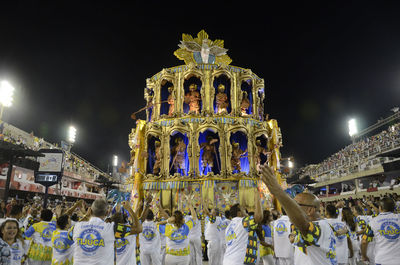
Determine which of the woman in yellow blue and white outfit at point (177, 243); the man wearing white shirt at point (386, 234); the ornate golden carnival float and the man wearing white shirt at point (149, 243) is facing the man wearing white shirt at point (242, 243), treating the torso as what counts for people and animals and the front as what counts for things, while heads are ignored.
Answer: the ornate golden carnival float

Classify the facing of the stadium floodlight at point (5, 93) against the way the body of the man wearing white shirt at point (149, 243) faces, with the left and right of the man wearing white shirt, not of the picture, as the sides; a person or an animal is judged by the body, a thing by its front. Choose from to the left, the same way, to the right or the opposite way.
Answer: to the right

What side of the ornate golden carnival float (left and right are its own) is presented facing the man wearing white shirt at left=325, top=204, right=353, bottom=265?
front

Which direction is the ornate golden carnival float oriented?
toward the camera

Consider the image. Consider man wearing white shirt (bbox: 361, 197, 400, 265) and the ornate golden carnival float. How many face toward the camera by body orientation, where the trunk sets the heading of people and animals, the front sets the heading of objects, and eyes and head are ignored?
1

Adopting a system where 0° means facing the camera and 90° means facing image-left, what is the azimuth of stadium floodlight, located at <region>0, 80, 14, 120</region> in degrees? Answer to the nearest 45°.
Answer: approximately 315°

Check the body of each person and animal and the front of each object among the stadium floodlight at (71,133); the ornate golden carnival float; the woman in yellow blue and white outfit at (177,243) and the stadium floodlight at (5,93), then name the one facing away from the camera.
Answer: the woman in yellow blue and white outfit

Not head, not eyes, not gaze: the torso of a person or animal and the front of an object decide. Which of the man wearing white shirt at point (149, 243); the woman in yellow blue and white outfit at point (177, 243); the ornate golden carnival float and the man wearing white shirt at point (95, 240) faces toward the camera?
the ornate golden carnival float

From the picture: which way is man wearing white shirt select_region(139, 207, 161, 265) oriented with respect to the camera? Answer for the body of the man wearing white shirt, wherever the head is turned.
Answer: away from the camera

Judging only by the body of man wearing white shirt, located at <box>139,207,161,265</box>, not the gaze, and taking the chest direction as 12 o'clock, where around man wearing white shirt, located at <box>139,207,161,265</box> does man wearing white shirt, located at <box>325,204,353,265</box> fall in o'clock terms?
man wearing white shirt, located at <box>325,204,353,265</box> is roughly at 4 o'clock from man wearing white shirt, located at <box>139,207,161,265</box>.

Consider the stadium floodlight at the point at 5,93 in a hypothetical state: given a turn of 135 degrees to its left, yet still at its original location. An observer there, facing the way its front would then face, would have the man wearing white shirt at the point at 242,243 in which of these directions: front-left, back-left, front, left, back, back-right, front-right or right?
back

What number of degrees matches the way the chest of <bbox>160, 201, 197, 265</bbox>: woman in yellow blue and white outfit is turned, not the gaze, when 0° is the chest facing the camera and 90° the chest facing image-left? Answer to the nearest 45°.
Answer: approximately 180°

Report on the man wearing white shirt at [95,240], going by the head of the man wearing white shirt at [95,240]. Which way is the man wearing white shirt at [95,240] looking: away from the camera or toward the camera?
away from the camera

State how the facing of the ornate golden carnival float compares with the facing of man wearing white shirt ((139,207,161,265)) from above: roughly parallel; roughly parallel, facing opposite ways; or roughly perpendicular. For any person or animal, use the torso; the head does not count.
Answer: roughly parallel, facing opposite ways

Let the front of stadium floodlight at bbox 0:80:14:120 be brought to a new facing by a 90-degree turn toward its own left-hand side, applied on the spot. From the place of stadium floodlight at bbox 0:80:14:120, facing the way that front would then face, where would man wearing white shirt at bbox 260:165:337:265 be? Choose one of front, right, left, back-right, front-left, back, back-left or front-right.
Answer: back-right

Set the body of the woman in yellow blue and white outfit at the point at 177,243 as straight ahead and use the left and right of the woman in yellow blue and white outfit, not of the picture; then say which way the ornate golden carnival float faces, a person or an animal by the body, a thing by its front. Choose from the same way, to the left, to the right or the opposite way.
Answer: the opposite way

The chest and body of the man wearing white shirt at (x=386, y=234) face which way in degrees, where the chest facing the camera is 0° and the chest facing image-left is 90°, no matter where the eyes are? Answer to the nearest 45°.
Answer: approximately 180°

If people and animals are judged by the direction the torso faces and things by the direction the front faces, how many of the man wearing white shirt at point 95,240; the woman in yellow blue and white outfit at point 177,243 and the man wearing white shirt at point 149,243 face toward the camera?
0

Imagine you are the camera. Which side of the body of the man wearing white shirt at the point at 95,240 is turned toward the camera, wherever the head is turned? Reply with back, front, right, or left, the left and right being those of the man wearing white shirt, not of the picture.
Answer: back

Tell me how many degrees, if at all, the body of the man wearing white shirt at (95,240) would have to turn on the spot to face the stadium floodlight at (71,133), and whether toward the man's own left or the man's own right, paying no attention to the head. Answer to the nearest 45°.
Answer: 0° — they already face it

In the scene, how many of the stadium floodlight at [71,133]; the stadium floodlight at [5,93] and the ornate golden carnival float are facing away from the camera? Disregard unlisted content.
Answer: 0
